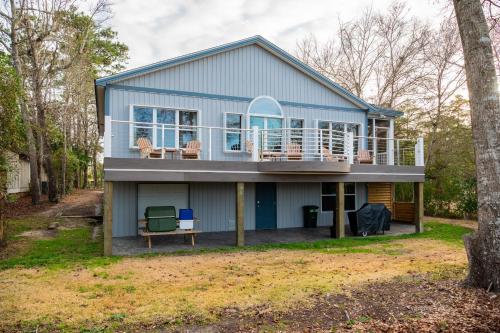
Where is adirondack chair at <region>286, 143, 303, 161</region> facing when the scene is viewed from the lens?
facing the viewer

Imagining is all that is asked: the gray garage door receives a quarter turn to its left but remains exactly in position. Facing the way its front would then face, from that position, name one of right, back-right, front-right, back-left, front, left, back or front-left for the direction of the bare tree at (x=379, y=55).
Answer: front-left

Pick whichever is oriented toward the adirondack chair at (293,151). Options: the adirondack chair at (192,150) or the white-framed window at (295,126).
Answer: the white-framed window

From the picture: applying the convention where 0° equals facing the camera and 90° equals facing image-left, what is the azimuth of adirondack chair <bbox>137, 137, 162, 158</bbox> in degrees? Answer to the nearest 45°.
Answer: approximately 315°

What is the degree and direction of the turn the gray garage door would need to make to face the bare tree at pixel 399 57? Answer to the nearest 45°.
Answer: approximately 135° to its left

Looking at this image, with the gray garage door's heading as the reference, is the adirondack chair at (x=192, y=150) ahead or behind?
ahead

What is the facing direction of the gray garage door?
toward the camera

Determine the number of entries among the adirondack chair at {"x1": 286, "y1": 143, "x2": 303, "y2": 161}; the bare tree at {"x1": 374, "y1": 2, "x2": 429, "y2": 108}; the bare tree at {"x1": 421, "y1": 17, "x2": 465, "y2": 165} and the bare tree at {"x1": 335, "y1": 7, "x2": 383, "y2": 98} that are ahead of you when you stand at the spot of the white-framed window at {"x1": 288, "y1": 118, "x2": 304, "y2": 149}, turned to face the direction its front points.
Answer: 1

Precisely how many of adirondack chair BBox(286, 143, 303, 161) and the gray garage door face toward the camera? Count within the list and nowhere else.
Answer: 2

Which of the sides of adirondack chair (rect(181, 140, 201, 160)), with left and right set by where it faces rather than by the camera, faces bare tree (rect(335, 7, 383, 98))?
back

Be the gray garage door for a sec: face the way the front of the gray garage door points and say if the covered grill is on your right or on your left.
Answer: on your left
